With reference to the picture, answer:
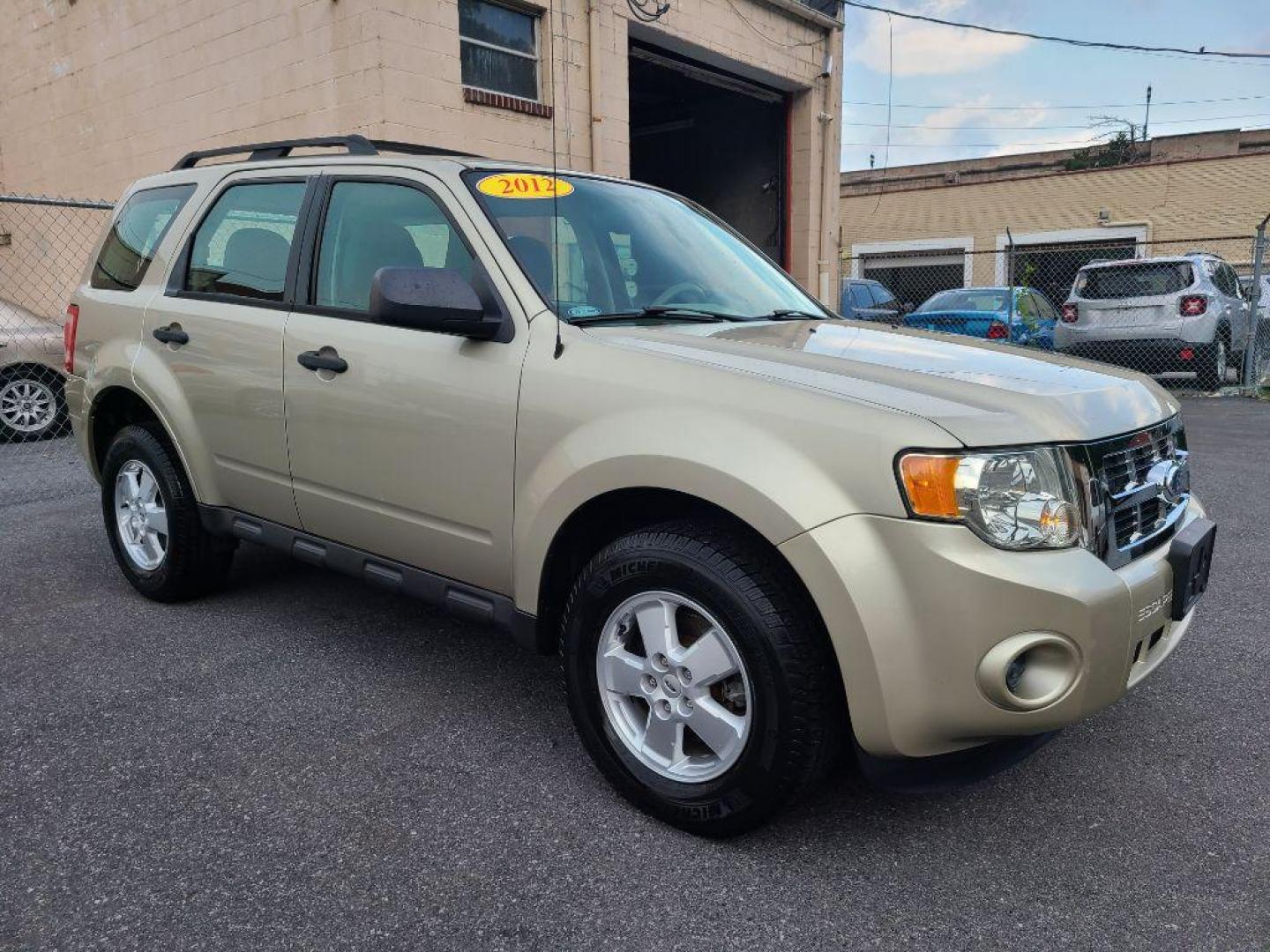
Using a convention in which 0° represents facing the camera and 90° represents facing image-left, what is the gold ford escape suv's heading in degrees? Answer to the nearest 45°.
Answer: approximately 315°

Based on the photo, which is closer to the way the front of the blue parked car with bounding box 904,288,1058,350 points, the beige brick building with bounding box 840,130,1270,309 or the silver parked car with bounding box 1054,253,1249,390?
the beige brick building

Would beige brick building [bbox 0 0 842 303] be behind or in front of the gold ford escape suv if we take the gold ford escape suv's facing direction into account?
behind

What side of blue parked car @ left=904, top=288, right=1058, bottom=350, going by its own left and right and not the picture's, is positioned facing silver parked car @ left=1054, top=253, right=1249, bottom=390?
right

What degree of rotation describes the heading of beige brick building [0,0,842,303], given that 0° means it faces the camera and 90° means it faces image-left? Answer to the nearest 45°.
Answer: approximately 315°

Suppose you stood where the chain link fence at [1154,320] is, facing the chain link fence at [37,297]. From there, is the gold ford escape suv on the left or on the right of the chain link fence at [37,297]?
left

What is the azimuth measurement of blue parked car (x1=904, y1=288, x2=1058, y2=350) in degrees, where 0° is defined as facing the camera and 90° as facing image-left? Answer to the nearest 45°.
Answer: approximately 225°

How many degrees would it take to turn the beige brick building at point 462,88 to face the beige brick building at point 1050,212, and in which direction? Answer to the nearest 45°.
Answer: approximately 90° to its left

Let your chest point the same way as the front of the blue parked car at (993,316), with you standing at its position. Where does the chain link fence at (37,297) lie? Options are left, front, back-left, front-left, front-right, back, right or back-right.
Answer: back

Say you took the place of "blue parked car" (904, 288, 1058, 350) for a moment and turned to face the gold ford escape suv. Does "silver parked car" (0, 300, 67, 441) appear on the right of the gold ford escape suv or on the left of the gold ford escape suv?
right

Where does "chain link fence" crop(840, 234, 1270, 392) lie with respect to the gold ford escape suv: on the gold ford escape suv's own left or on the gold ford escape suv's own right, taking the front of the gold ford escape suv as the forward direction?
on the gold ford escape suv's own left
